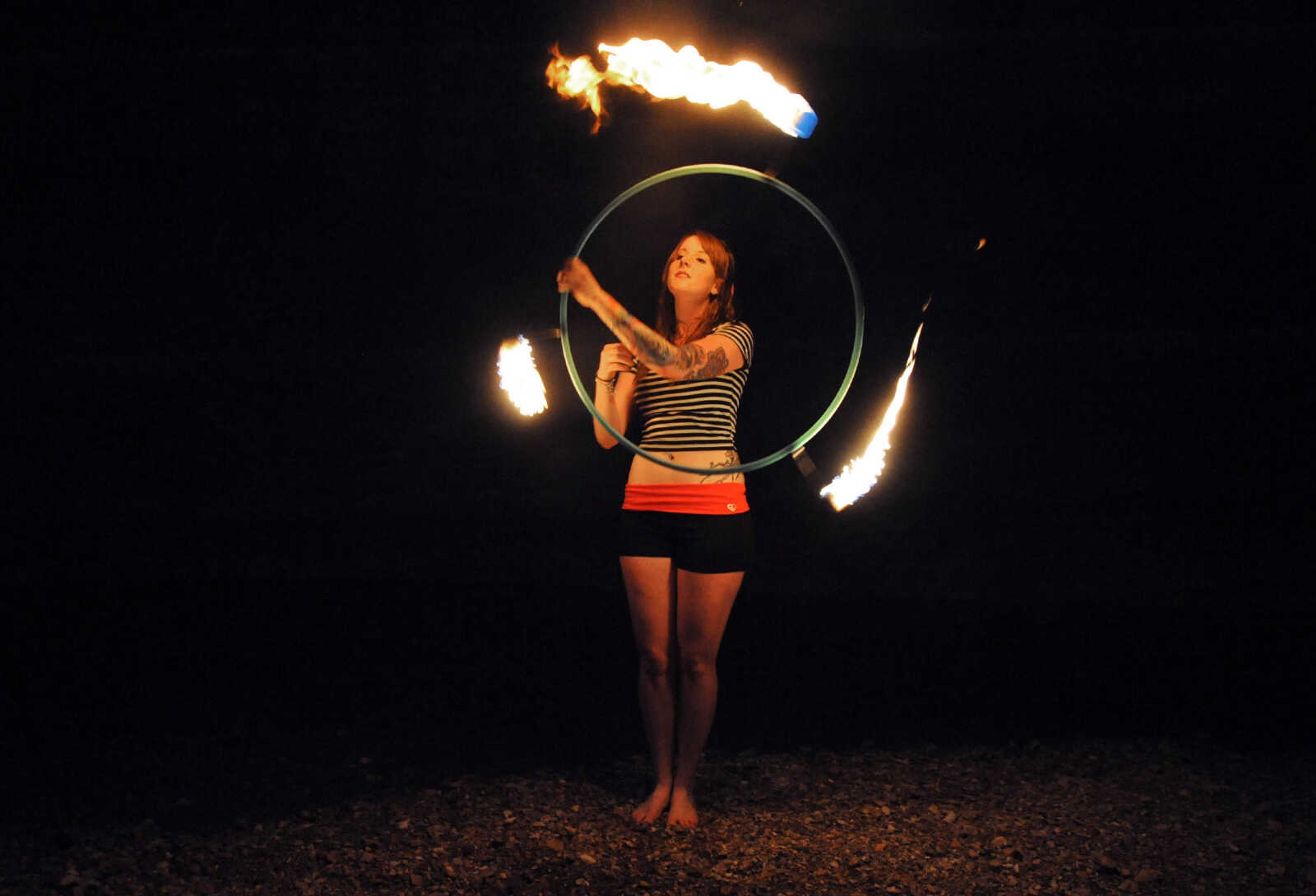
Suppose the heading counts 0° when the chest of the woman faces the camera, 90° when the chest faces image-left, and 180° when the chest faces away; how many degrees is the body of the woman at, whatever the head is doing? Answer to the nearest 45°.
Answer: approximately 0°
